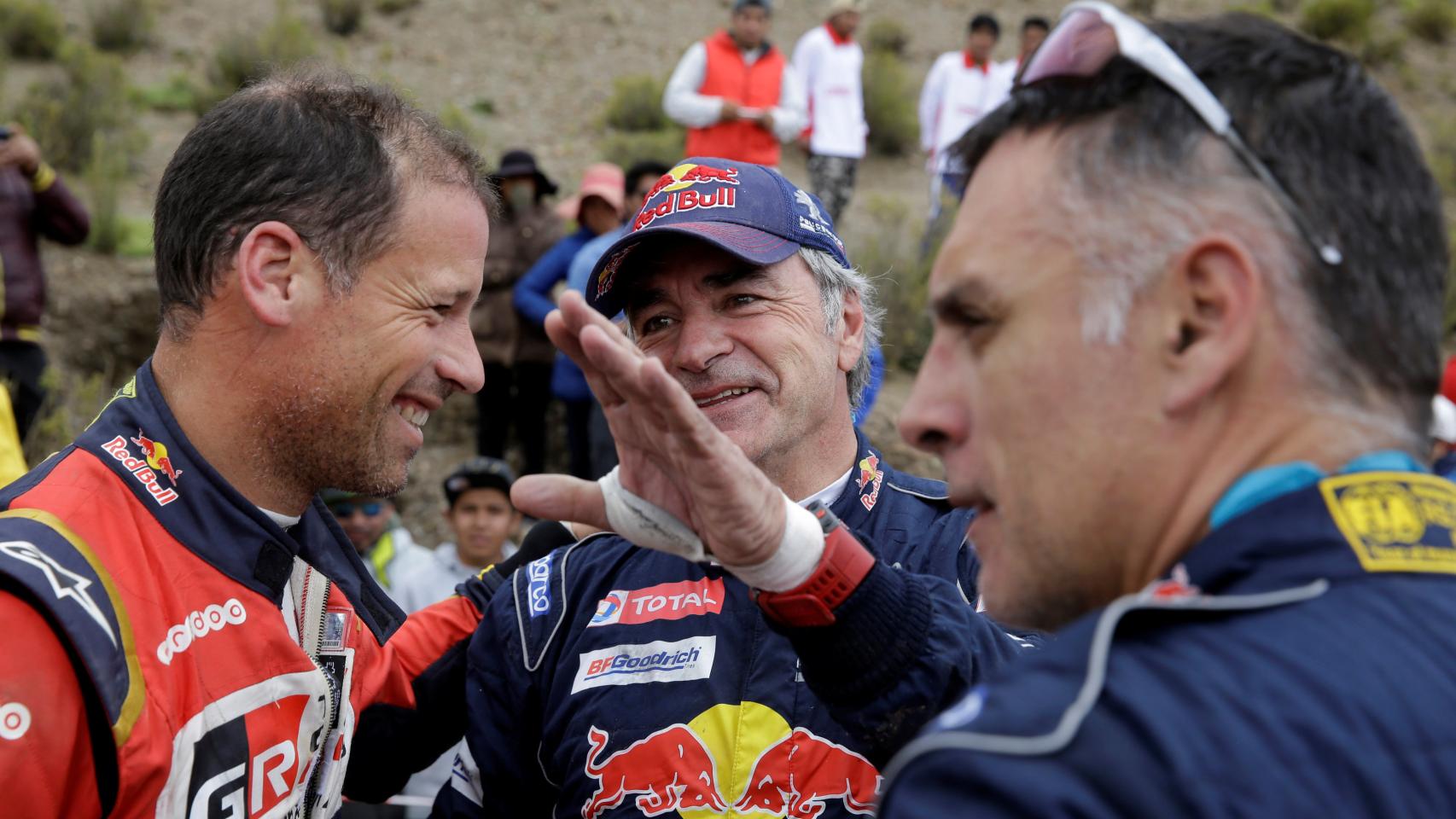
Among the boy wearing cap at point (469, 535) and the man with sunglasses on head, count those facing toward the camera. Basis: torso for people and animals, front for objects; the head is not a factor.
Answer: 1

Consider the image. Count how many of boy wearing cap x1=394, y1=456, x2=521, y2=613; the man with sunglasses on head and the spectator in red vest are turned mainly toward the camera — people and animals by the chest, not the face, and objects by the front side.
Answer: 2

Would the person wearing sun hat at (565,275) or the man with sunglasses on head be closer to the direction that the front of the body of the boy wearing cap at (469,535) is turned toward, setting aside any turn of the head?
the man with sunglasses on head

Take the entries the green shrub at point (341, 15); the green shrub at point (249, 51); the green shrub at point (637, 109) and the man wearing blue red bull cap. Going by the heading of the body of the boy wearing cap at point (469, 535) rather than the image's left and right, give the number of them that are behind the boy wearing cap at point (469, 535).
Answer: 3

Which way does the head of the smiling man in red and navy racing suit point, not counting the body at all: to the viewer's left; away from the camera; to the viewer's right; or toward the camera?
to the viewer's right

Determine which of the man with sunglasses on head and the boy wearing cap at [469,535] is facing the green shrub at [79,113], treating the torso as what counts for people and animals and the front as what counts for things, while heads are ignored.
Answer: the man with sunglasses on head

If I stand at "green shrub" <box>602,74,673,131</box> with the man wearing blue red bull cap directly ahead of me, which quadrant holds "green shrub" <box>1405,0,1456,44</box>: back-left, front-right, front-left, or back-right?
back-left

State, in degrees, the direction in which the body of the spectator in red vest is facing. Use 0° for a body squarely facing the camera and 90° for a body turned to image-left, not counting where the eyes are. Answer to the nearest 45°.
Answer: approximately 0°

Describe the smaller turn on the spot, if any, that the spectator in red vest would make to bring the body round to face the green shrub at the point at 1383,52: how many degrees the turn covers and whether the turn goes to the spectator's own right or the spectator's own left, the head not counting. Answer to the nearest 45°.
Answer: approximately 135° to the spectator's own left

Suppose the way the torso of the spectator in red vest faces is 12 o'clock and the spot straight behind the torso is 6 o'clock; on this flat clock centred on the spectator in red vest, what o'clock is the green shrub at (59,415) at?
The green shrub is roughly at 2 o'clock from the spectator in red vest.

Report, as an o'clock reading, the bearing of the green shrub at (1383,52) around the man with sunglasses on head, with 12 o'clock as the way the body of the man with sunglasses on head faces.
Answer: The green shrub is roughly at 2 o'clock from the man with sunglasses on head.
